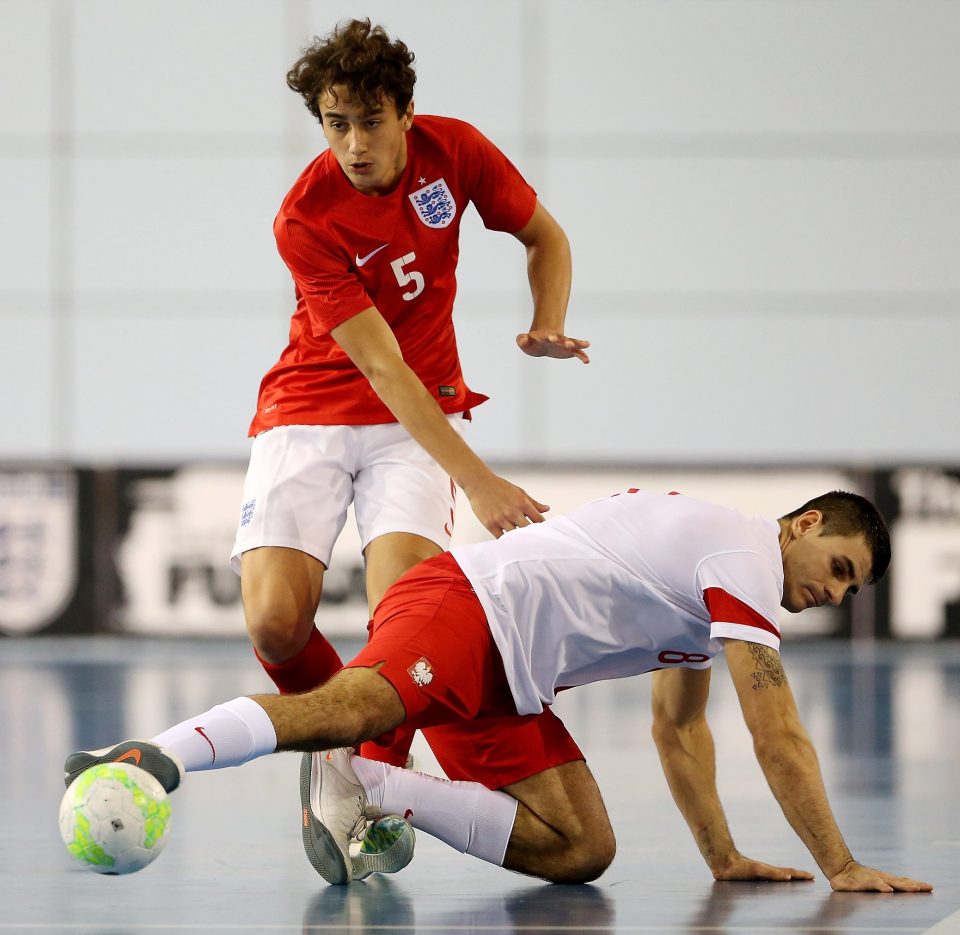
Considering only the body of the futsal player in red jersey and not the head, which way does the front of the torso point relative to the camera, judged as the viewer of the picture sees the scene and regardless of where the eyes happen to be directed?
toward the camera

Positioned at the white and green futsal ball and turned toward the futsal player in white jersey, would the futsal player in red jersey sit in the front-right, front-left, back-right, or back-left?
front-left

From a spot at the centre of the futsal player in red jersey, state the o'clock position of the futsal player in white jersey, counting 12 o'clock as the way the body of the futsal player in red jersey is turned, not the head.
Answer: The futsal player in white jersey is roughly at 11 o'clock from the futsal player in red jersey.

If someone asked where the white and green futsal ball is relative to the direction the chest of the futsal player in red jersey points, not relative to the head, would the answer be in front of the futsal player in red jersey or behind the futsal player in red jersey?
in front

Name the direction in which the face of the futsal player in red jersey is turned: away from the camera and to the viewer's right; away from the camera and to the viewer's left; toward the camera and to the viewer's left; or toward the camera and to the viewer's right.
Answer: toward the camera and to the viewer's left
